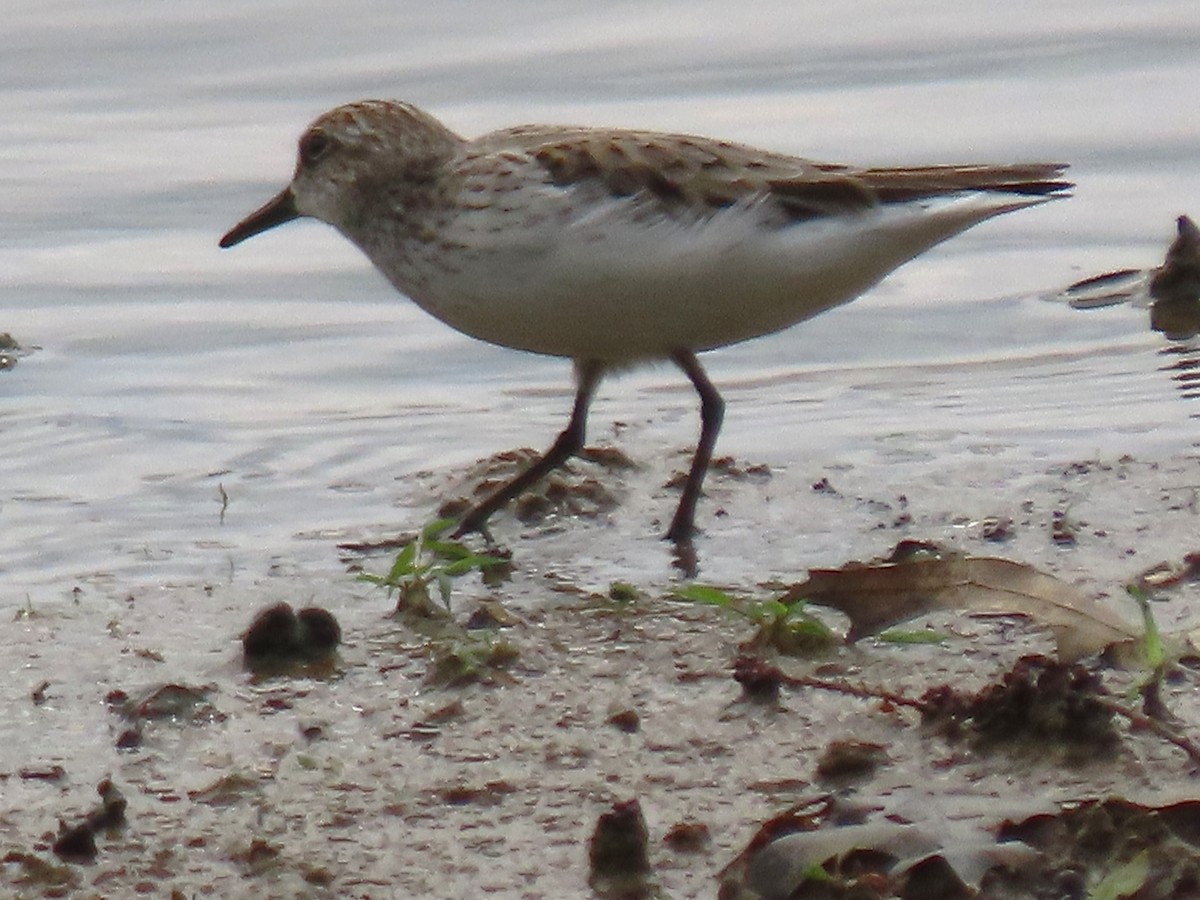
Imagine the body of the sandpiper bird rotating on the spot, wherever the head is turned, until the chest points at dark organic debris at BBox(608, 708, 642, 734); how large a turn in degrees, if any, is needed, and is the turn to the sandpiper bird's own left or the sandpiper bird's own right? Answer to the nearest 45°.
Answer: approximately 90° to the sandpiper bird's own left

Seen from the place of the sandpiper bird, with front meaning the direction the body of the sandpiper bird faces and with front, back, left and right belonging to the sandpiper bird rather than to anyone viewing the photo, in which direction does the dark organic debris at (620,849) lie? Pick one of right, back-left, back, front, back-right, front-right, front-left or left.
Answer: left

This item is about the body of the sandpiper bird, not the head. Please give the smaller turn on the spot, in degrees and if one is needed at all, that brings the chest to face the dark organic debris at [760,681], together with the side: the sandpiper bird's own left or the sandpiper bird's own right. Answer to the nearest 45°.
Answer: approximately 90° to the sandpiper bird's own left

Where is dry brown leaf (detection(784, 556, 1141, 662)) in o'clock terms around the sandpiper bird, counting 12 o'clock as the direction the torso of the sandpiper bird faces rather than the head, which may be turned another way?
The dry brown leaf is roughly at 8 o'clock from the sandpiper bird.

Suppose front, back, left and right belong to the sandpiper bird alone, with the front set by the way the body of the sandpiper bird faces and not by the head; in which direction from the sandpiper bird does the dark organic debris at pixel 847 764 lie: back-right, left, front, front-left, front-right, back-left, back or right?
left

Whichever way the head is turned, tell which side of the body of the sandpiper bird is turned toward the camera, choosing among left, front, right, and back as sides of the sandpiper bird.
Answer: left

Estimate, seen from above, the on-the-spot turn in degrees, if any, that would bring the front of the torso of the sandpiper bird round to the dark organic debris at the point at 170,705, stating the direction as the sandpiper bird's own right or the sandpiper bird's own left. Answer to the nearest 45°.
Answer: approximately 45° to the sandpiper bird's own left

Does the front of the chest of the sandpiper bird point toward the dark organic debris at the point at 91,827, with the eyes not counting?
no

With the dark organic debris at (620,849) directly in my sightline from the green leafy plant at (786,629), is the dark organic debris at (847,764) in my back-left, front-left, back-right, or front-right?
front-left

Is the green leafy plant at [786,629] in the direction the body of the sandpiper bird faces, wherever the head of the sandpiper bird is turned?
no

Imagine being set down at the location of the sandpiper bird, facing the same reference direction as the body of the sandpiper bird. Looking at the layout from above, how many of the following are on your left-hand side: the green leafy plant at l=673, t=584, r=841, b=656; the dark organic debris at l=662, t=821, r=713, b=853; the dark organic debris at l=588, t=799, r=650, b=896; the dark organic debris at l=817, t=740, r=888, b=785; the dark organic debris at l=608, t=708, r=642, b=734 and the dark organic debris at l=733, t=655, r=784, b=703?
6
